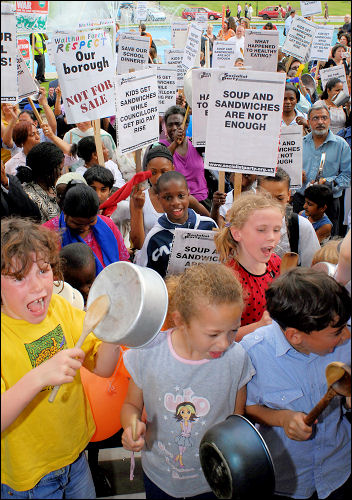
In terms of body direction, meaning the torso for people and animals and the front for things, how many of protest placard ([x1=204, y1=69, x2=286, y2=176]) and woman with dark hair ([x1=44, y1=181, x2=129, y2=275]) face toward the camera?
2

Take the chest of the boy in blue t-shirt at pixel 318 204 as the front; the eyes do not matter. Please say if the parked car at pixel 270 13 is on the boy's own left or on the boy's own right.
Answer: on the boy's own right

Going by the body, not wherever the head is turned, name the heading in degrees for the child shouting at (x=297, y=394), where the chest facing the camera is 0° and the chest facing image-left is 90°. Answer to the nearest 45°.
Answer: approximately 315°

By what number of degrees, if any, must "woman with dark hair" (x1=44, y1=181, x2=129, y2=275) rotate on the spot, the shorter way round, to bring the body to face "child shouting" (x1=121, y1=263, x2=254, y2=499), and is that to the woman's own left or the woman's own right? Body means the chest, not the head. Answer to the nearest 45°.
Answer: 0° — they already face them

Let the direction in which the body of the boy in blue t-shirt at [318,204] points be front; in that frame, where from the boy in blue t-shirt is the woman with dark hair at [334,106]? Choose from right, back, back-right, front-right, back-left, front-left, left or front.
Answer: back-right

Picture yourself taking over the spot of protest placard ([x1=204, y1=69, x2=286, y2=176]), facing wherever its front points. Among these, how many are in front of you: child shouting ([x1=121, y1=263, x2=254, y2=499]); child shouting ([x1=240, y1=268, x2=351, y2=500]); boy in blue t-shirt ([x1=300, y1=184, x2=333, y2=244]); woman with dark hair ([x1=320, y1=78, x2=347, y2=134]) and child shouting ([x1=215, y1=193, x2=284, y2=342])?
3

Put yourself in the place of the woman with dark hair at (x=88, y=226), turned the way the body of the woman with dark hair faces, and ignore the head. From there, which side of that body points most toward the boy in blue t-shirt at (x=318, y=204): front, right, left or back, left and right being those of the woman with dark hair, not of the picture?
left

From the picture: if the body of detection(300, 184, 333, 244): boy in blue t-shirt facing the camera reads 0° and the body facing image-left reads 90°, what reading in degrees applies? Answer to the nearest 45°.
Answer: approximately 45°
